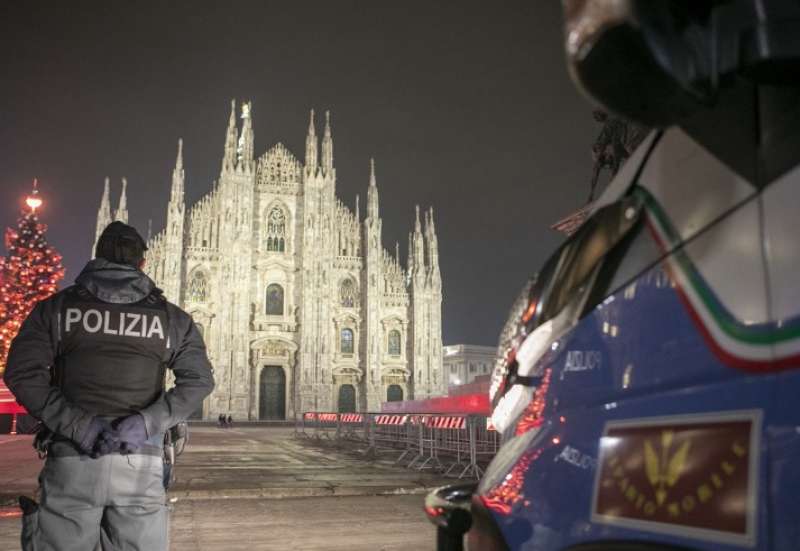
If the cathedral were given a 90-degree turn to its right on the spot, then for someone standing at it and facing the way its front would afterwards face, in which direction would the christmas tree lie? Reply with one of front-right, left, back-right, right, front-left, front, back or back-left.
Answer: front

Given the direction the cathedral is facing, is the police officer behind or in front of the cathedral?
in front

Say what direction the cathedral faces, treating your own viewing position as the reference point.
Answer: facing the viewer

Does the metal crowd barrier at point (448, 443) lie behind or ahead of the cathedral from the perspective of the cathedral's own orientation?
ahead

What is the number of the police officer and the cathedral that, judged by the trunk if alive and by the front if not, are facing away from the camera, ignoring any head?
1

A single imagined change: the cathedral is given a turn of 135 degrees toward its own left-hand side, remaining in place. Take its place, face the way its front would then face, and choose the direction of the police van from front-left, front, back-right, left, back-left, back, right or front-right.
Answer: back-right

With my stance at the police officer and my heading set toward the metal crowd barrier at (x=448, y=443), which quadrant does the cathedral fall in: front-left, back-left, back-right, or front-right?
front-left

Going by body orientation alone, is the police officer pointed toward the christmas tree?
yes

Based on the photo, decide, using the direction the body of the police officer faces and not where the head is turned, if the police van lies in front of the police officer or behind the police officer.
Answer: behind

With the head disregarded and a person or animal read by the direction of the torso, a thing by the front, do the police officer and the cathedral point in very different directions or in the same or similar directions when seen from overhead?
very different directions

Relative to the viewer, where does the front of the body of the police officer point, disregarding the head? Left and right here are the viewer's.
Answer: facing away from the viewer

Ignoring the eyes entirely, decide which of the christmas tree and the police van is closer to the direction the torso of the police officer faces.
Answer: the christmas tree

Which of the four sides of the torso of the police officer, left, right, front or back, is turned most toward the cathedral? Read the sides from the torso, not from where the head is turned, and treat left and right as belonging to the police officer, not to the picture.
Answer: front

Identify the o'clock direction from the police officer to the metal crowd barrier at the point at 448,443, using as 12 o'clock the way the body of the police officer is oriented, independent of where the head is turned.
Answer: The metal crowd barrier is roughly at 1 o'clock from the police officer.

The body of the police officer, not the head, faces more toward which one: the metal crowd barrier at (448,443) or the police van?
the metal crowd barrier
